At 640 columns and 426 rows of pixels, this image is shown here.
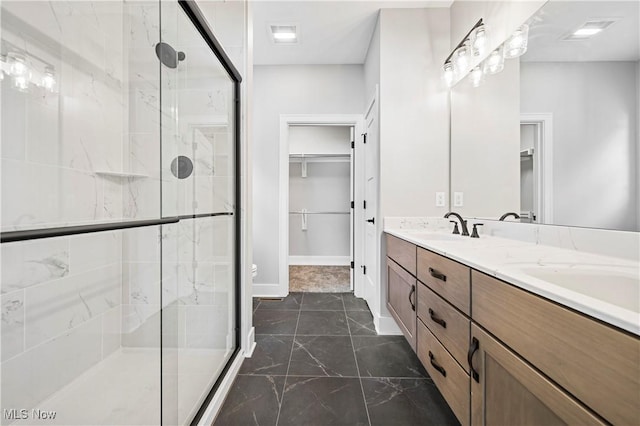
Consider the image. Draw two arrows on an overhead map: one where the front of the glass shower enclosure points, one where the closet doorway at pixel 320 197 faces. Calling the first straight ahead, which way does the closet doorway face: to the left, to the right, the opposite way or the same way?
to the right

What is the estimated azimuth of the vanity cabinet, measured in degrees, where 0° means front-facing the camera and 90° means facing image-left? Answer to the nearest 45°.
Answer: approximately 45°

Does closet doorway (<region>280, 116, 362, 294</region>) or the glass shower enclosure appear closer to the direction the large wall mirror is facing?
the glass shower enclosure

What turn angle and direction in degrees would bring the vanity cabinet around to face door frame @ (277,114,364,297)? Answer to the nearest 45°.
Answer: approximately 90° to its right

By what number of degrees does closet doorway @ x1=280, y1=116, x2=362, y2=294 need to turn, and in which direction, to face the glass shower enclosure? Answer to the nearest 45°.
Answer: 0° — it already faces it

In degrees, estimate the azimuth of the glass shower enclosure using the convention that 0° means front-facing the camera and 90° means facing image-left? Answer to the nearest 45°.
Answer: approximately 315°

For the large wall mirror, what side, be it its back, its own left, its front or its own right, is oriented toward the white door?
right

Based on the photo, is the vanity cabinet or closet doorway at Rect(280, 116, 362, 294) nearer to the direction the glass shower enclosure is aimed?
the vanity cabinet
